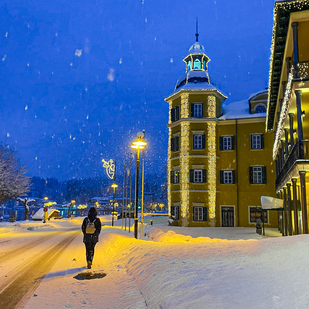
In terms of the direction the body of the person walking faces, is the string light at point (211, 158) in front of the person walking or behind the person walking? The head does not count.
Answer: in front

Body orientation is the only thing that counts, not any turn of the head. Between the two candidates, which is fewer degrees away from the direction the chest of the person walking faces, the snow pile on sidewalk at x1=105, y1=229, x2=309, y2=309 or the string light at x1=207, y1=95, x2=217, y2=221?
the string light

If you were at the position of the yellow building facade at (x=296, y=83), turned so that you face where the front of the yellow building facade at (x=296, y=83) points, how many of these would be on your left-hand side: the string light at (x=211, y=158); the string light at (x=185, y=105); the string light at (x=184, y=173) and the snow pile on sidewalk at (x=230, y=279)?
1

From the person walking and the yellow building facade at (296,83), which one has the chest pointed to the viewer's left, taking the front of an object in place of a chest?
the yellow building facade

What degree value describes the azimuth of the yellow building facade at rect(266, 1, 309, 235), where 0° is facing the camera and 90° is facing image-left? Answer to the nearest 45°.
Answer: approximately 90°

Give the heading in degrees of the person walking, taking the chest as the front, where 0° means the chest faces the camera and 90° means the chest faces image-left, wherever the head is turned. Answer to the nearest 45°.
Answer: approximately 180°

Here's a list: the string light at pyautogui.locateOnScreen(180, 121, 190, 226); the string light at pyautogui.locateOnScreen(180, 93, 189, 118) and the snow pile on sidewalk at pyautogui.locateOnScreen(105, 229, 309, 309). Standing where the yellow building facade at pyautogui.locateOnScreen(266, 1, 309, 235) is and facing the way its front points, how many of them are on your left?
1

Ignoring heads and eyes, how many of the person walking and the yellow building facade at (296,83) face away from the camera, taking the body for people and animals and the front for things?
1

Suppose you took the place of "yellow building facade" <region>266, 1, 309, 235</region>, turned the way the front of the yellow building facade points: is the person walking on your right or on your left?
on your left

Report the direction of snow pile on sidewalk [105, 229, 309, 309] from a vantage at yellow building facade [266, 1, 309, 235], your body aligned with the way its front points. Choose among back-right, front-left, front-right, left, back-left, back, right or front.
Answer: left

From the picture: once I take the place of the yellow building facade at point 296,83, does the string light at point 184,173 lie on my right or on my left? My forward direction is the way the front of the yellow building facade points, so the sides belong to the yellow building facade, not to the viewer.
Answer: on my right
